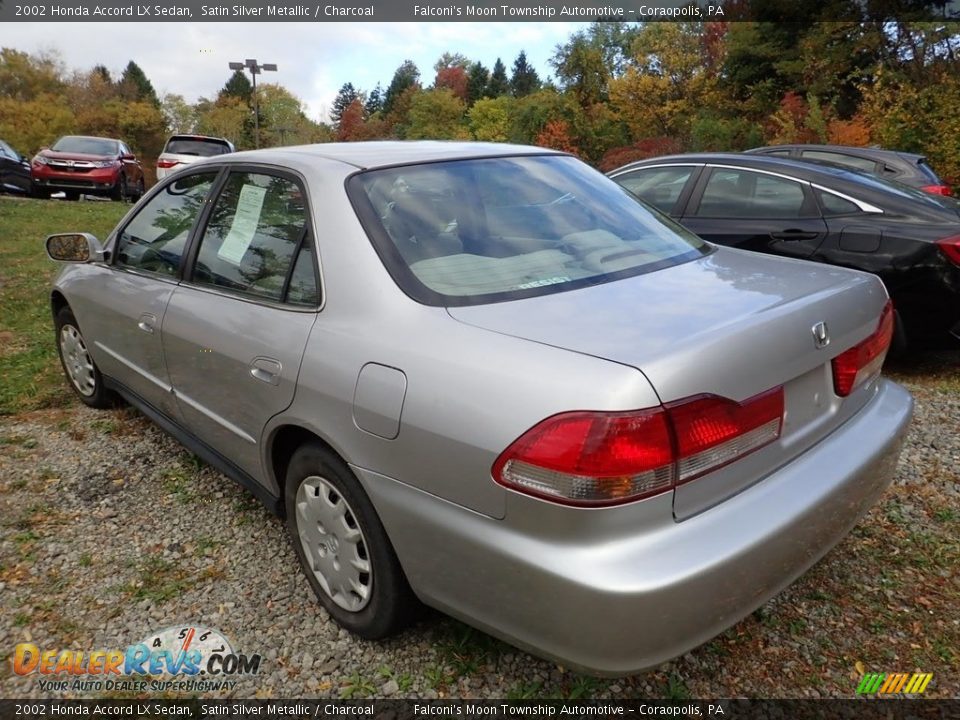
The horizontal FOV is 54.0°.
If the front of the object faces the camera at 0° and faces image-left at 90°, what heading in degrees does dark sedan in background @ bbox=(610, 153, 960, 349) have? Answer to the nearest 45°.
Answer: approximately 135°

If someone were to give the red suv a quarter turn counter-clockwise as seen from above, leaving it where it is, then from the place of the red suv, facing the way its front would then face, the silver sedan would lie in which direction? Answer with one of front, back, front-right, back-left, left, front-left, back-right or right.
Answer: front-right

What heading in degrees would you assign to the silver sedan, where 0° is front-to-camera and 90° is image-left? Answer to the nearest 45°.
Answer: approximately 135°

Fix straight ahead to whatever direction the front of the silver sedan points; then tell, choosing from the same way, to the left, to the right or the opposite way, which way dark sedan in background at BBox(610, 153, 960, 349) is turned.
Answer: the same way

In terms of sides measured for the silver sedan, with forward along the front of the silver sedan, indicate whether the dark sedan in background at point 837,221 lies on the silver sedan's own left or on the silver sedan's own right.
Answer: on the silver sedan's own right

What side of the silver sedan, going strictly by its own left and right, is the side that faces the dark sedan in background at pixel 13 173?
front

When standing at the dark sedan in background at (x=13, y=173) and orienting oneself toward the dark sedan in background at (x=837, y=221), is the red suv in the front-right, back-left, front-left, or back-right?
front-left

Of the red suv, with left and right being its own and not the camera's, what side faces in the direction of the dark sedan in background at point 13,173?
right

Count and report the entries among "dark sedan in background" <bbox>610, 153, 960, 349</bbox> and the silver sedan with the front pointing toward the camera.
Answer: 0

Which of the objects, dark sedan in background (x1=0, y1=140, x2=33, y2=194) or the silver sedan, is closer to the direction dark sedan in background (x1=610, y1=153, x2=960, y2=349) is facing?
the dark sedan in background
